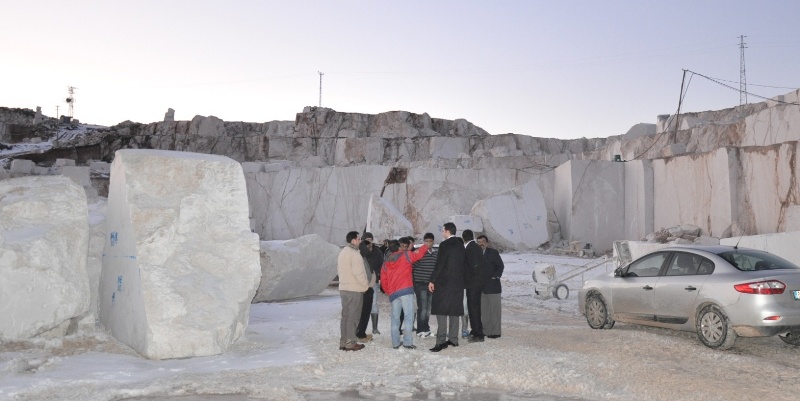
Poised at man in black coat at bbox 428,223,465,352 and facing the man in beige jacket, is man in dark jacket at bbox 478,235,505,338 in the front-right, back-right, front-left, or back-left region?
back-right

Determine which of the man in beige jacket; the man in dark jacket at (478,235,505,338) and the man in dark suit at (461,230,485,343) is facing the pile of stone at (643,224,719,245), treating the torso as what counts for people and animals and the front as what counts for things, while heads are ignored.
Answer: the man in beige jacket

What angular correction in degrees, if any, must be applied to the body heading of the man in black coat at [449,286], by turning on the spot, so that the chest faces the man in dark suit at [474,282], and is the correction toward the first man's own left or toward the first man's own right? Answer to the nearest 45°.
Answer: approximately 90° to the first man's own right

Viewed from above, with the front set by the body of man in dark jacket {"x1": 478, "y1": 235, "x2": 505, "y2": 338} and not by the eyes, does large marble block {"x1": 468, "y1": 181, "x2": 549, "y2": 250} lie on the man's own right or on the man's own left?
on the man's own right

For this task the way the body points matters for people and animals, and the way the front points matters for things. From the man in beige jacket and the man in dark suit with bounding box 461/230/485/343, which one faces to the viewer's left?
the man in dark suit

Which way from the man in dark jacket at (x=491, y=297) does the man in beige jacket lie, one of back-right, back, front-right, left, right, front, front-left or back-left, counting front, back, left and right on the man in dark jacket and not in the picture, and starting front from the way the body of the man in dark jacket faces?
front-left

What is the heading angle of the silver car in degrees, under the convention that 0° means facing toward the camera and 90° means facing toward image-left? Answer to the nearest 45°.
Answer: approximately 135°

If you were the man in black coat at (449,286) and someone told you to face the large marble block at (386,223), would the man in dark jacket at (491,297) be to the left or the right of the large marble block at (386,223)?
right

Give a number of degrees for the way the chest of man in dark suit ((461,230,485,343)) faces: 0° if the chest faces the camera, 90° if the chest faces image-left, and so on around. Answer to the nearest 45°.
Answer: approximately 90°

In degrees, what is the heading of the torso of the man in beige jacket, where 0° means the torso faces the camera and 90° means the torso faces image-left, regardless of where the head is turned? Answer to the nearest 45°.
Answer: approximately 225°

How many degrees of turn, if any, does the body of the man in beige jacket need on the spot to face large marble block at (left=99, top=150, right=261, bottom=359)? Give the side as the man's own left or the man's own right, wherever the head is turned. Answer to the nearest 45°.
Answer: approximately 135° to the man's own left

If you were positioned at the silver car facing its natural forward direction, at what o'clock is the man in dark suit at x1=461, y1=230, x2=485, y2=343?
The man in dark suit is roughly at 10 o'clock from the silver car.

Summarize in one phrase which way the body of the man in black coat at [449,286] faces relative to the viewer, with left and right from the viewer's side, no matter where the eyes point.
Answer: facing away from the viewer and to the left of the viewer

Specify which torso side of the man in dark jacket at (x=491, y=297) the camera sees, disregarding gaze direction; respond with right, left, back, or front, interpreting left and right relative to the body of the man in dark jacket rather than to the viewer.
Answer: left
